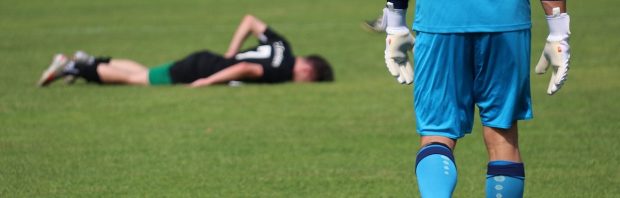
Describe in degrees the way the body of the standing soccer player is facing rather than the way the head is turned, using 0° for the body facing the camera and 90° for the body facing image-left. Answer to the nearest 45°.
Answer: approximately 180°
